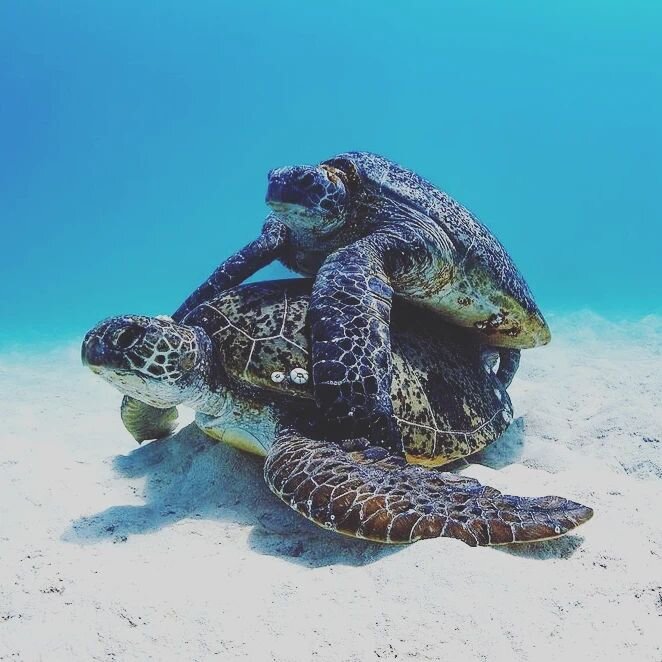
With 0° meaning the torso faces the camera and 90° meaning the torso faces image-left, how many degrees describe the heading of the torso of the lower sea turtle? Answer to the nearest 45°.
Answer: approximately 45°

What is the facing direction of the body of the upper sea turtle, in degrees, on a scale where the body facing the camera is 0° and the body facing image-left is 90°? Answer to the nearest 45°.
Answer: approximately 45°
